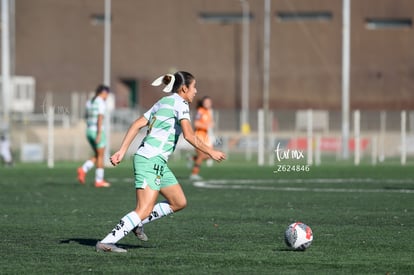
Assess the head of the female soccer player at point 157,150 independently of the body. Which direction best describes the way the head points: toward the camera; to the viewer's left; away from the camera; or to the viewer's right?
to the viewer's right

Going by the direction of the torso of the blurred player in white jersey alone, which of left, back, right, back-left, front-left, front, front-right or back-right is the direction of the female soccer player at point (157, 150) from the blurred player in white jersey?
right

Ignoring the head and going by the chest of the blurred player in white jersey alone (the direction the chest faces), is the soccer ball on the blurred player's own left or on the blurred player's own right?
on the blurred player's own right

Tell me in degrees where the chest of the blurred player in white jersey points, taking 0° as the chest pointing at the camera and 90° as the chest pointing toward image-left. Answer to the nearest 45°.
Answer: approximately 270°
